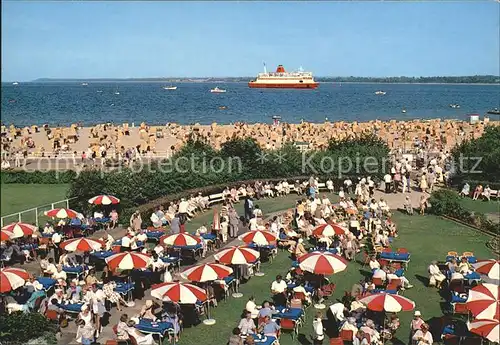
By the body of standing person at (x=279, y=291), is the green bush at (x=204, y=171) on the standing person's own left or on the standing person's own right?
on the standing person's own right

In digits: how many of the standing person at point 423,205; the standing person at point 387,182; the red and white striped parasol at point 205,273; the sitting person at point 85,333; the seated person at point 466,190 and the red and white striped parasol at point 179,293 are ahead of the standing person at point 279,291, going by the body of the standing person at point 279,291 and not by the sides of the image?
3
